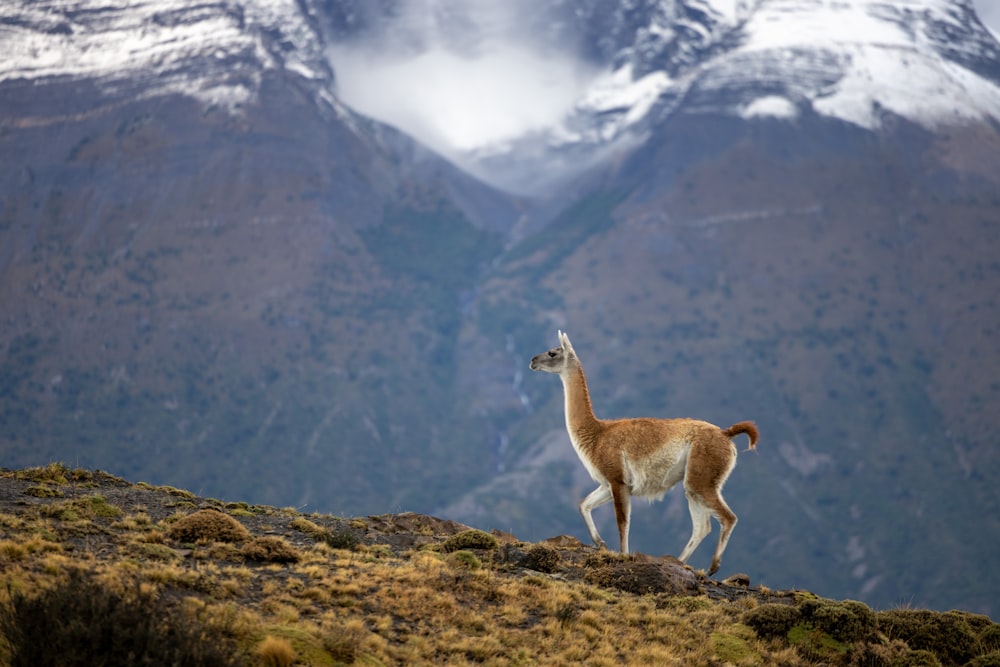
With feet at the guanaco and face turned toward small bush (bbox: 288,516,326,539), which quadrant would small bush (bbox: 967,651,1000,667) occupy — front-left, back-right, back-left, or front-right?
back-left

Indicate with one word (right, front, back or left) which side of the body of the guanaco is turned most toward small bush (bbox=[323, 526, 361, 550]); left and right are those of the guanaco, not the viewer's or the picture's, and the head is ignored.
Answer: front

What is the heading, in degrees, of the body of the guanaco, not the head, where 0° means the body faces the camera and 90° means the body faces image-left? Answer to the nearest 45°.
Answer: approximately 90°

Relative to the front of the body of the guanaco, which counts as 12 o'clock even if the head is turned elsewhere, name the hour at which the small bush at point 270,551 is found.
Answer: The small bush is roughly at 11 o'clock from the guanaco.

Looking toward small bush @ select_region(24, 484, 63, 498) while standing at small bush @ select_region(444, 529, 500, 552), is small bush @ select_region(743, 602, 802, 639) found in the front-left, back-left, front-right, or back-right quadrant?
back-left

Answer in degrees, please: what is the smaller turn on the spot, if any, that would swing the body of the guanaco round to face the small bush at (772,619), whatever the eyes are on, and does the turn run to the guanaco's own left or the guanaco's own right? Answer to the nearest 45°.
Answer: approximately 135° to the guanaco's own left

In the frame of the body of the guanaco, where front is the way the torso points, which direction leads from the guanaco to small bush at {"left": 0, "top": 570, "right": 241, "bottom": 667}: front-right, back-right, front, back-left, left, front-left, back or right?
front-left

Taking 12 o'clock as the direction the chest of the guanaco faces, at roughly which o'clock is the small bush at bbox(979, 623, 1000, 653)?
The small bush is roughly at 7 o'clock from the guanaco.

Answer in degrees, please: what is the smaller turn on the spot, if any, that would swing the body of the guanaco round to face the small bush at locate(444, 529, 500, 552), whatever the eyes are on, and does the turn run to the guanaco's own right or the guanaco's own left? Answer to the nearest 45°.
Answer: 0° — it already faces it

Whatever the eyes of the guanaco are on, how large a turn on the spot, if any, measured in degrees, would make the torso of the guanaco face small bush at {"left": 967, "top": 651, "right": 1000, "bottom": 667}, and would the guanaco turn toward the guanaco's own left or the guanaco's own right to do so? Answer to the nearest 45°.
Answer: approximately 135° to the guanaco's own left

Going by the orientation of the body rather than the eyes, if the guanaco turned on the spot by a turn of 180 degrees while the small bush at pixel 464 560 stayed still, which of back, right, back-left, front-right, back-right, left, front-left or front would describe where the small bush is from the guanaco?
back-right
